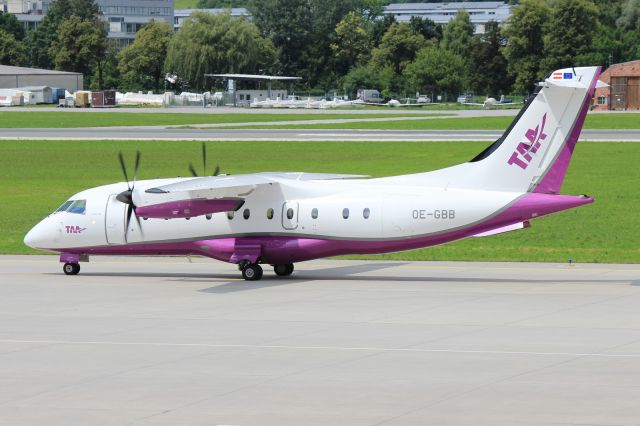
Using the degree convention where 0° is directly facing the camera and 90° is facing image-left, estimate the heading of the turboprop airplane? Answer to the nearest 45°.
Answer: approximately 90°
